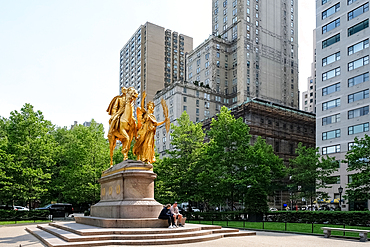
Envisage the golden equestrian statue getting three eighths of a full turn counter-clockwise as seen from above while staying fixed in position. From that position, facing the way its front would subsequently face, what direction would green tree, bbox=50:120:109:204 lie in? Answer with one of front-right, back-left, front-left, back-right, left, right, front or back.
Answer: front

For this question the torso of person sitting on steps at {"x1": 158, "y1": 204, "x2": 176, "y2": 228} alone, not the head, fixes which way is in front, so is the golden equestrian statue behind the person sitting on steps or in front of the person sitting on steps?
behind

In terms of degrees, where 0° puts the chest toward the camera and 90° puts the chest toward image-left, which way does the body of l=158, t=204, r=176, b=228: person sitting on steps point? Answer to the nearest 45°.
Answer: approximately 315°

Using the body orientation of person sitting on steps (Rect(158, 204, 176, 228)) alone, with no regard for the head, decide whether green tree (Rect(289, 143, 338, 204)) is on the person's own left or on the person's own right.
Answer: on the person's own left

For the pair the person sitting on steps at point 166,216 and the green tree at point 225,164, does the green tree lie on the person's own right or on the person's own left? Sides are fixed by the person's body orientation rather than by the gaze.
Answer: on the person's own left
